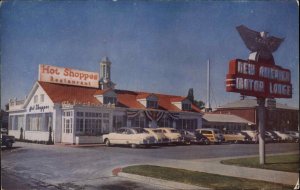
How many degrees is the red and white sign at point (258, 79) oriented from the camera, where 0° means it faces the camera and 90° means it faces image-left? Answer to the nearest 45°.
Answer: approximately 315°

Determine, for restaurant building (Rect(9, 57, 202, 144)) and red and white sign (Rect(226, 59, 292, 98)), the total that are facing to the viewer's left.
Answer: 0

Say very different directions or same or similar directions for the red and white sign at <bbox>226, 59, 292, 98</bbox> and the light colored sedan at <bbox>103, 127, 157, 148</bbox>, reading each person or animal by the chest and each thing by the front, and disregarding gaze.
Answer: very different directions

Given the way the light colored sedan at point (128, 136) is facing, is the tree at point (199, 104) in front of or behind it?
behind

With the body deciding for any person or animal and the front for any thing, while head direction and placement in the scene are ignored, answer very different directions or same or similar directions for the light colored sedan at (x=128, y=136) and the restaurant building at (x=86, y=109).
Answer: very different directions

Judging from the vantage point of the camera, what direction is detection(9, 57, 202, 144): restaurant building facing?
facing the viewer and to the right of the viewer

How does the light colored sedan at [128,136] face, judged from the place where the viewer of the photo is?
facing away from the viewer and to the left of the viewer

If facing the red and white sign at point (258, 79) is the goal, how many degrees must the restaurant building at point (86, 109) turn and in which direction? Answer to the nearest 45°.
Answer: approximately 45° to its left
